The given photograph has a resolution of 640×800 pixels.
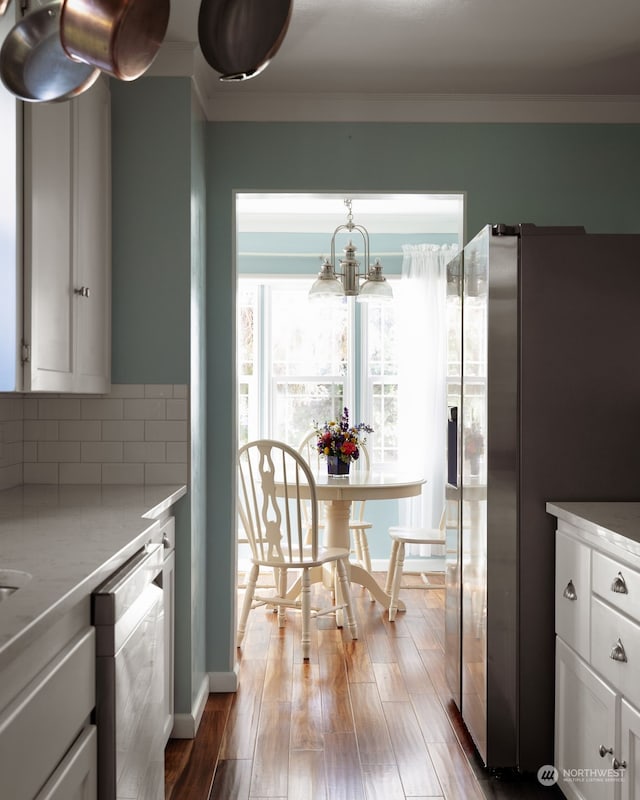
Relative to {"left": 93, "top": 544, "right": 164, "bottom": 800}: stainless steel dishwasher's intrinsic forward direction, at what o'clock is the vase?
The vase is roughly at 10 o'clock from the stainless steel dishwasher.

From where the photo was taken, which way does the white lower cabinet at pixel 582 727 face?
to the viewer's left

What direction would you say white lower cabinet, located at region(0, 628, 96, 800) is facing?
to the viewer's right

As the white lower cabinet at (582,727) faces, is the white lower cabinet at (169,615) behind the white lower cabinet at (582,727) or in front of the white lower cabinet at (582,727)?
in front

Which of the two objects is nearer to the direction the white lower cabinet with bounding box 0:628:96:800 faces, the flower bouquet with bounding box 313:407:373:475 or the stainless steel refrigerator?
the stainless steel refrigerator

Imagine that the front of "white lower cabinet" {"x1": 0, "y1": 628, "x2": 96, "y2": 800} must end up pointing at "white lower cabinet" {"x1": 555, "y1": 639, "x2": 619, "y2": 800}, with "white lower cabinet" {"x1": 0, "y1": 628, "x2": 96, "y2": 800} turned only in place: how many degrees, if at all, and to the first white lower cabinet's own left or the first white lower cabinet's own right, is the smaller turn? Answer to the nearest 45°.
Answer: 0° — it already faces it

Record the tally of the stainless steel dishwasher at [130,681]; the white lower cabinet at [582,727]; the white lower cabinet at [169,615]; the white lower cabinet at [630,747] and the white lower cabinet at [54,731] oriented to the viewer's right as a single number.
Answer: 3

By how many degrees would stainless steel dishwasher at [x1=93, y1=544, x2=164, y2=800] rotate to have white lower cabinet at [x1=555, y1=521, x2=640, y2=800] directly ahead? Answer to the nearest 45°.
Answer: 0° — it already faces it

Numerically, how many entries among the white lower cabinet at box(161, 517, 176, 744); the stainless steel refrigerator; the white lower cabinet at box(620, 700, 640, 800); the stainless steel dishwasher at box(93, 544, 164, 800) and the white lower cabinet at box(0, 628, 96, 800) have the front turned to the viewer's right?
3

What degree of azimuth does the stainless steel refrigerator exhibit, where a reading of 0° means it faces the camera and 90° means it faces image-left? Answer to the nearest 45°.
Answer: approximately 90°

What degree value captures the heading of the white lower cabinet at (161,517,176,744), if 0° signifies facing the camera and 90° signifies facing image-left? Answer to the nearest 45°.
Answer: approximately 270°

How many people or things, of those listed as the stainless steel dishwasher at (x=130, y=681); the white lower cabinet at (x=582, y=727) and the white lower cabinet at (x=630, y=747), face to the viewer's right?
1

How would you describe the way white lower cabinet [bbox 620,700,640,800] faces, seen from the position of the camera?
facing to the left of the viewer

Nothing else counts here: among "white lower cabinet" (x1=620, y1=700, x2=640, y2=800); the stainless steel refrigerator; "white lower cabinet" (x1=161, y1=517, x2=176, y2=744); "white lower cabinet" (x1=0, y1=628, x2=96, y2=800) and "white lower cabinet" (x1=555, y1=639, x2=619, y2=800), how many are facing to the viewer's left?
3

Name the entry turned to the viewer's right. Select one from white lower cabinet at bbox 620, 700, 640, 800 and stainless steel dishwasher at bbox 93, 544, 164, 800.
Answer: the stainless steel dishwasher
